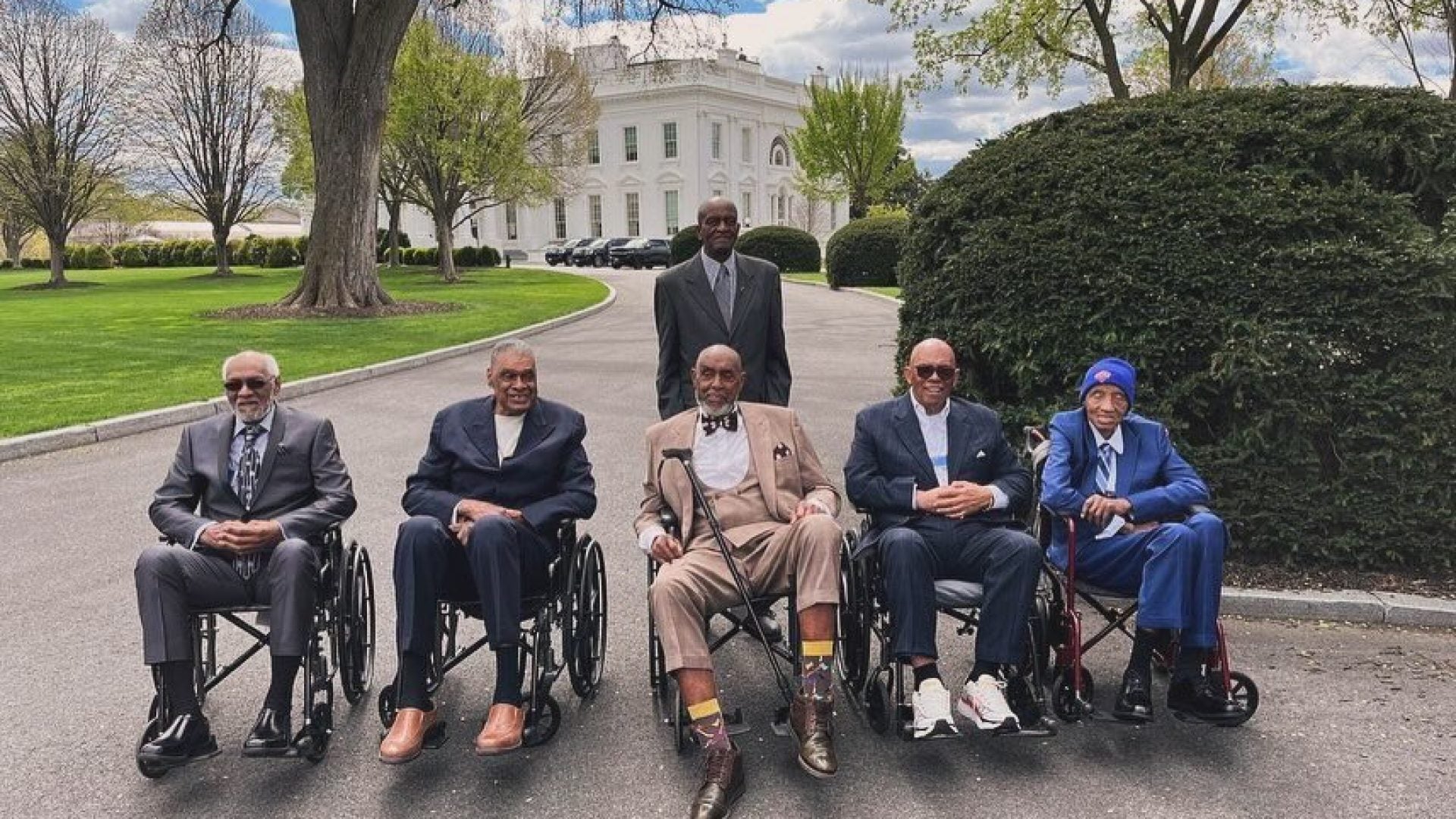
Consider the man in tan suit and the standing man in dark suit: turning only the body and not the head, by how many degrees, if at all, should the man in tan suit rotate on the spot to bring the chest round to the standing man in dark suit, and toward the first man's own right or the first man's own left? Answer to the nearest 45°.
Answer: approximately 180°

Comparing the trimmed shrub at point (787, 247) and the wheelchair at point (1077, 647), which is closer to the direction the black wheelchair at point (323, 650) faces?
the wheelchair

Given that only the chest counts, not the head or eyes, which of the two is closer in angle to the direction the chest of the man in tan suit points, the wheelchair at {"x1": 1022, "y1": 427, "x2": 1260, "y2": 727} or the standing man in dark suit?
the wheelchair

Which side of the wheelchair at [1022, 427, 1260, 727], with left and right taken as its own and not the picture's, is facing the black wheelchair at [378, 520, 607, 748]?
right

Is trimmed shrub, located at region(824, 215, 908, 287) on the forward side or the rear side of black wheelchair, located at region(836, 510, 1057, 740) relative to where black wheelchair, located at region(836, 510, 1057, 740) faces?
on the rear side

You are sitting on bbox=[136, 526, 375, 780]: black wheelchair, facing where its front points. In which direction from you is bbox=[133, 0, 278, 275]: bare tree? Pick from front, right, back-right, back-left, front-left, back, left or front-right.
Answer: back

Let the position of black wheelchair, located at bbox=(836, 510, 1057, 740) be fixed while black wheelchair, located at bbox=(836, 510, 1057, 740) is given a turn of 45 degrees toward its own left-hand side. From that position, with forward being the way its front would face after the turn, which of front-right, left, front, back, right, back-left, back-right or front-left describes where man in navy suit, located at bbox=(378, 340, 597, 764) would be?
back-right

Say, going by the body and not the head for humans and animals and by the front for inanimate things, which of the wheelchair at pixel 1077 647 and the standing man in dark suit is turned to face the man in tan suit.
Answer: the standing man in dark suit

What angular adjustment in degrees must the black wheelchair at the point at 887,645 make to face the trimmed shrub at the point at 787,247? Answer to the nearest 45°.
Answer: approximately 180°
